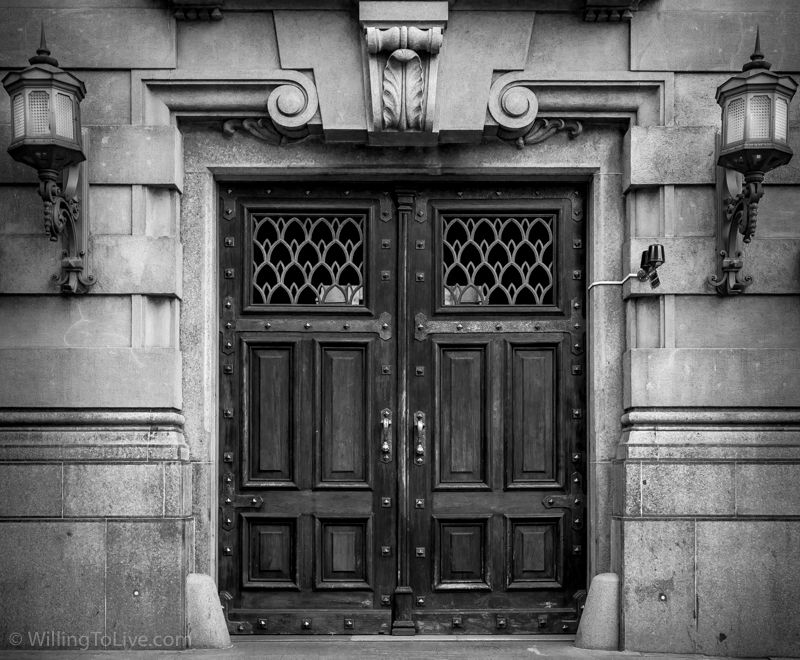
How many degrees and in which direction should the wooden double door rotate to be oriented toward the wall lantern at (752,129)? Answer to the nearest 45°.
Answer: approximately 45° to its left

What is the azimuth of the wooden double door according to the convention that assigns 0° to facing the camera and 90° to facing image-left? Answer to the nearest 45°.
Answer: approximately 0°

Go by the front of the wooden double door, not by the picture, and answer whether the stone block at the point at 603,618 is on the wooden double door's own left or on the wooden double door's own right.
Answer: on the wooden double door's own left

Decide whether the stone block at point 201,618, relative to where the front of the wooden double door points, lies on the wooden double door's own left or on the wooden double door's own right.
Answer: on the wooden double door's own right

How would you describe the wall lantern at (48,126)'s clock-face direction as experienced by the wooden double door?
The wall lantern is roughly at 2 o'clock from the wooden double door.
